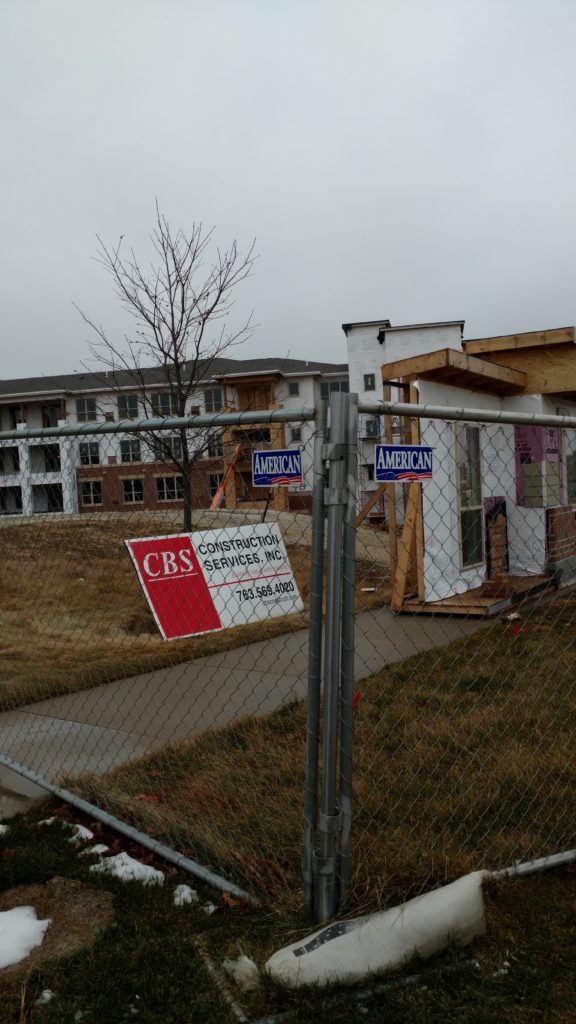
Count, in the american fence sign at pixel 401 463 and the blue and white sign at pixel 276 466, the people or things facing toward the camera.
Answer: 2

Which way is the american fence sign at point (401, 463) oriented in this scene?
toward the camera

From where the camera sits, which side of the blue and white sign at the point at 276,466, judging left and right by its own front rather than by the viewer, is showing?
front

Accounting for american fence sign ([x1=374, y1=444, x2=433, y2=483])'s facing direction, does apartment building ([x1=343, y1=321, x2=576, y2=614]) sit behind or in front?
behind
